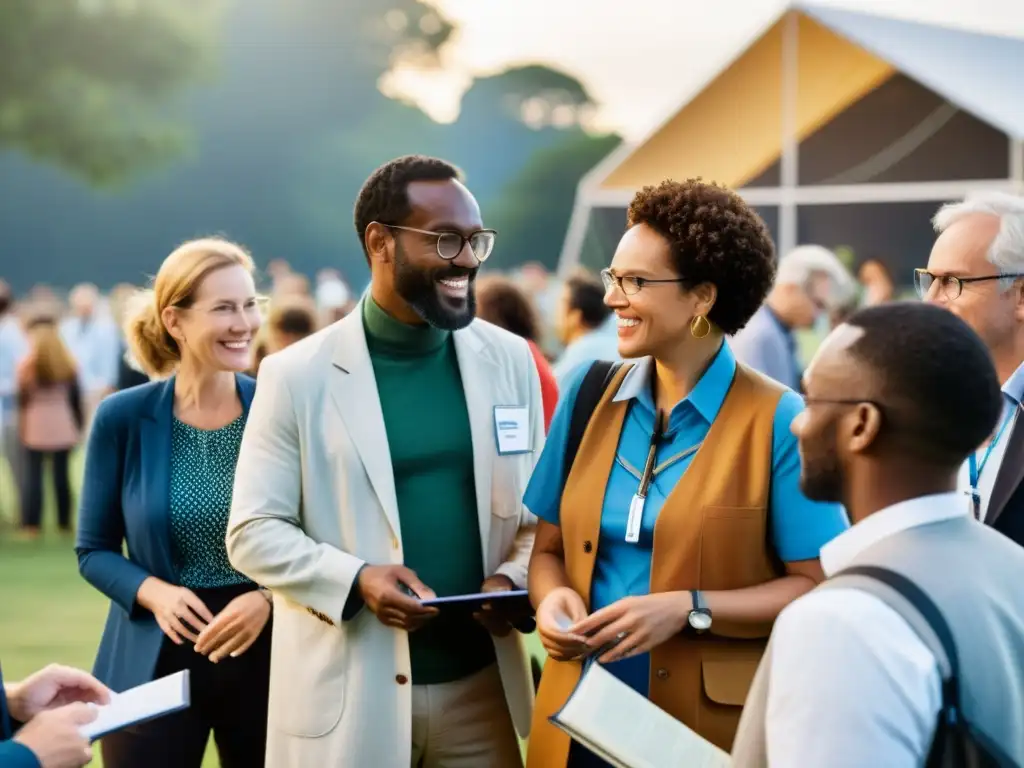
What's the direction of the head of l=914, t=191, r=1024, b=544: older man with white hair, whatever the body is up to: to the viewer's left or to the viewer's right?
to the viewer's left

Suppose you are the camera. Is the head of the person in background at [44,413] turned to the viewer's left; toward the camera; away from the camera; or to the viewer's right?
away from the camera

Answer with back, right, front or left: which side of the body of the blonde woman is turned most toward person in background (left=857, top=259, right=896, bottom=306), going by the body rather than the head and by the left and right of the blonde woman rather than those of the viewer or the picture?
left

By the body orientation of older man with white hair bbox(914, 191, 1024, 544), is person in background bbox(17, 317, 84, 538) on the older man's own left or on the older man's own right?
on the older man's own right

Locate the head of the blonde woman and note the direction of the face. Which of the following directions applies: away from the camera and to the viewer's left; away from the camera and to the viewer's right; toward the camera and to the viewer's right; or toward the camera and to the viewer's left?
toward the camera and to the viewer's right

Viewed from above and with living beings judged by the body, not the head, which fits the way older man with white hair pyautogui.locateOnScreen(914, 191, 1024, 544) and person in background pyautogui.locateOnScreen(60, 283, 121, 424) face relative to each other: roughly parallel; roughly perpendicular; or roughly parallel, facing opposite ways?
roughly perpendicular

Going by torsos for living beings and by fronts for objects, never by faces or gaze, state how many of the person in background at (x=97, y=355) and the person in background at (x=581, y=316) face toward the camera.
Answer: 1

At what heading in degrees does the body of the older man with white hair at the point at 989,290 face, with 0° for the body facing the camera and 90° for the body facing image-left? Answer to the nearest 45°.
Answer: approximately 45°

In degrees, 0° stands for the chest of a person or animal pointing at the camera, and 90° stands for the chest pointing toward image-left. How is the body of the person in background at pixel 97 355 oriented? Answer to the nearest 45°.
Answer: approximately 0°
